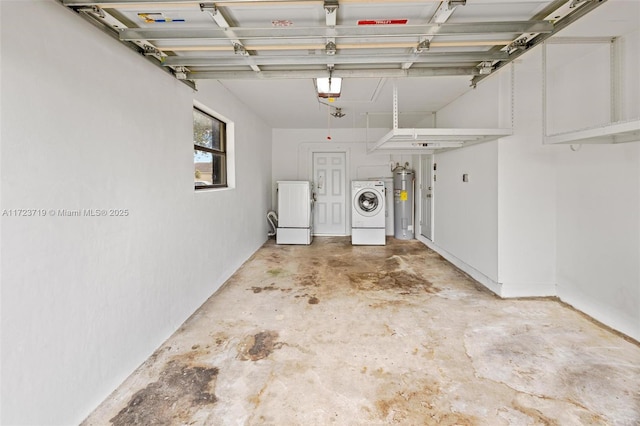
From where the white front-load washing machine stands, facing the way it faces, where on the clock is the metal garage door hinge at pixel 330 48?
The metal garage door hinge is roughly at 12 o'clock from the white front-load washing machine.

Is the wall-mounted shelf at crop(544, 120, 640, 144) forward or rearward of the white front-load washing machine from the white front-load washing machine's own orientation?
forward

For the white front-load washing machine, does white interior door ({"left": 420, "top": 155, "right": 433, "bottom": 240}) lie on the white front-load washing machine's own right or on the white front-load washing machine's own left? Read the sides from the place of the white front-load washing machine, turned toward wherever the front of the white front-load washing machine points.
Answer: on the white front-load washing machine's own left

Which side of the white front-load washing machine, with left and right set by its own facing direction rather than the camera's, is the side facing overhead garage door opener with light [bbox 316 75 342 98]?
front

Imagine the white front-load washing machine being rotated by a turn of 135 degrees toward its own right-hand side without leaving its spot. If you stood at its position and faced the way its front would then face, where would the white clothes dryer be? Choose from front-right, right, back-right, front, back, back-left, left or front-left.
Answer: front-left

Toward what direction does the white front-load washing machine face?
toward the camera

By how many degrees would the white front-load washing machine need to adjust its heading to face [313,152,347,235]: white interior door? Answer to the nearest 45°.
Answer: approximately 135° to its right

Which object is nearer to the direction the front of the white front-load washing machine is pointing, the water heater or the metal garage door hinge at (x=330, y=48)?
the metal garage door hinge

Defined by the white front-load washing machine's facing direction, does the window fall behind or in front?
in front

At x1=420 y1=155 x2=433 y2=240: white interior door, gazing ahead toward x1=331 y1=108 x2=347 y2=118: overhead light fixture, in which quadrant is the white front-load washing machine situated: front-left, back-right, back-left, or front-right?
front-right

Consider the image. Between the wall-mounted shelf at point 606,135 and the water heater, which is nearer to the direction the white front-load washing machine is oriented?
the wall-mounted shelf

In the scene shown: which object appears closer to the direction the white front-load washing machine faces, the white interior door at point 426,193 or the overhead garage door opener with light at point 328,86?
the overhead garage door opener with light
